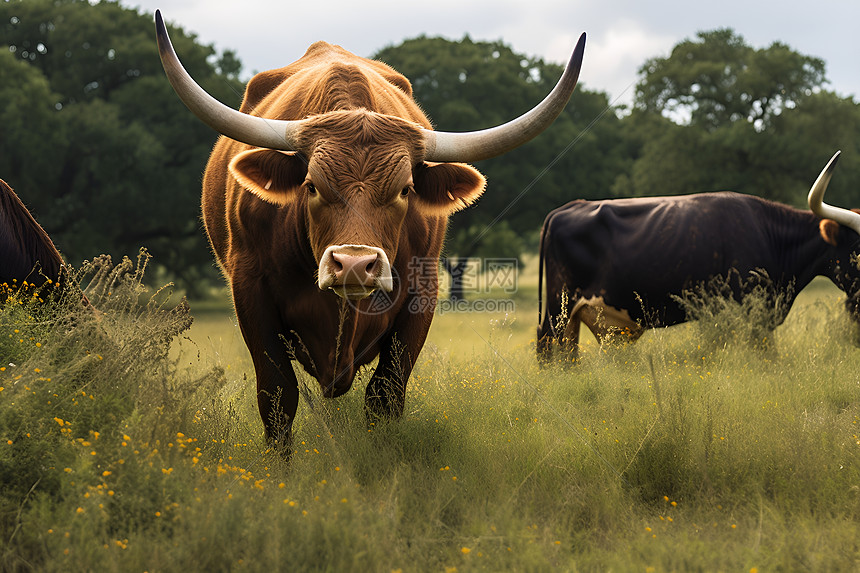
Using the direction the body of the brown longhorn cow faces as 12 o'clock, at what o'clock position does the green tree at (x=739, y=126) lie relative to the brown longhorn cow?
The green tree is roughly at 7 o'clock from the brown longhorn cow.

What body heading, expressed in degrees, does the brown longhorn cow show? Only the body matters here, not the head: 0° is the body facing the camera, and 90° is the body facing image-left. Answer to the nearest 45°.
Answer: approximately 0°

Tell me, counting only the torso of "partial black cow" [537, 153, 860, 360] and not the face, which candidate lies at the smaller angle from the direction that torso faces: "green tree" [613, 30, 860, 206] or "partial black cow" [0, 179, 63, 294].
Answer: the green tree

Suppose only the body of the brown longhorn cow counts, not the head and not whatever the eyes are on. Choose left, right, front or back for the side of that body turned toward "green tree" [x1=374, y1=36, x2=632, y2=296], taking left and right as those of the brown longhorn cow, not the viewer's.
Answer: back

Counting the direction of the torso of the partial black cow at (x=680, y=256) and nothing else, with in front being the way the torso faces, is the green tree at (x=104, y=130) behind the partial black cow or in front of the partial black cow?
behind

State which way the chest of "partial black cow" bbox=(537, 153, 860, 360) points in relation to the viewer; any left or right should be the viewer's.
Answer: facing to the right of the viewer

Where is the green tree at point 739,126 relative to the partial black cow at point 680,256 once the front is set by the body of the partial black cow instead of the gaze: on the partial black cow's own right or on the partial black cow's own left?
on the partial black cow's own left

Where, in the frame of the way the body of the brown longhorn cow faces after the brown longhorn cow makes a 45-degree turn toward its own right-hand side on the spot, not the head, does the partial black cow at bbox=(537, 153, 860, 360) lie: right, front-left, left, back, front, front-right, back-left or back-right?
back
